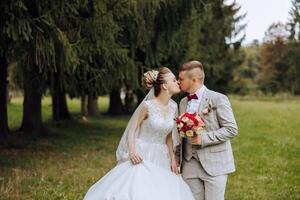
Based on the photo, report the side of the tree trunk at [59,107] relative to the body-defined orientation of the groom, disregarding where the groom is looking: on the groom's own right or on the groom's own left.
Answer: on the groom's own right

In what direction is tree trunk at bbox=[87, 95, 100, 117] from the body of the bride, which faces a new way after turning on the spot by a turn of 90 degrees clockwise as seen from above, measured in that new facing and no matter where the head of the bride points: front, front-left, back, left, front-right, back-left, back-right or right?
back-right

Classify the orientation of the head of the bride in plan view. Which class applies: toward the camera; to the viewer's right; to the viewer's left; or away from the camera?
to the viewer's right

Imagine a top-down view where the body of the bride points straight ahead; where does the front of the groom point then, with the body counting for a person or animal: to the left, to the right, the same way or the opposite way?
to the right

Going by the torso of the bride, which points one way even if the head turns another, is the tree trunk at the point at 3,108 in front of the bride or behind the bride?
behind

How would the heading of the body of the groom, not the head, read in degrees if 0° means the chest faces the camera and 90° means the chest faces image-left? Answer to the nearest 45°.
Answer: approximately 45°

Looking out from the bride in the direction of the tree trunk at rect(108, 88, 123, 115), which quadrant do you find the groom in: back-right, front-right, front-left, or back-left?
back-right

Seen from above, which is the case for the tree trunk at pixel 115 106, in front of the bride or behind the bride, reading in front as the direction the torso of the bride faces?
behind

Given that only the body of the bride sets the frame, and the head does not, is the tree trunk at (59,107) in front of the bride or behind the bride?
behind

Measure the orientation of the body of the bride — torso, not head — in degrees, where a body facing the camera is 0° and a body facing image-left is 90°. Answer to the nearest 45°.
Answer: approximately 315°
